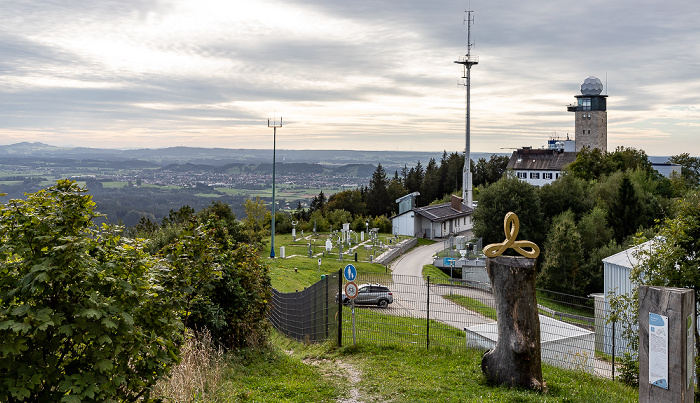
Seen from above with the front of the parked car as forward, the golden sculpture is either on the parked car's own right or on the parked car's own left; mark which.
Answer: on the parked car's own left

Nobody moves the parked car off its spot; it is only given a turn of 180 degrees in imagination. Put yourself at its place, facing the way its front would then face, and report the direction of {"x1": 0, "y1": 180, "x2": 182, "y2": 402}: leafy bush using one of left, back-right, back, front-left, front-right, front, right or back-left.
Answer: right

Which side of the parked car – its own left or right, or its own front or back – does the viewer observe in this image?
left

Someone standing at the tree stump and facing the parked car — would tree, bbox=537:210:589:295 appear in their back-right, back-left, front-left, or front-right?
front-right

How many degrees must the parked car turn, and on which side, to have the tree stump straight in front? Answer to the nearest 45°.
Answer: approximately 90° to its left

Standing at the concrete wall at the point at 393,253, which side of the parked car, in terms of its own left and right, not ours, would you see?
right
